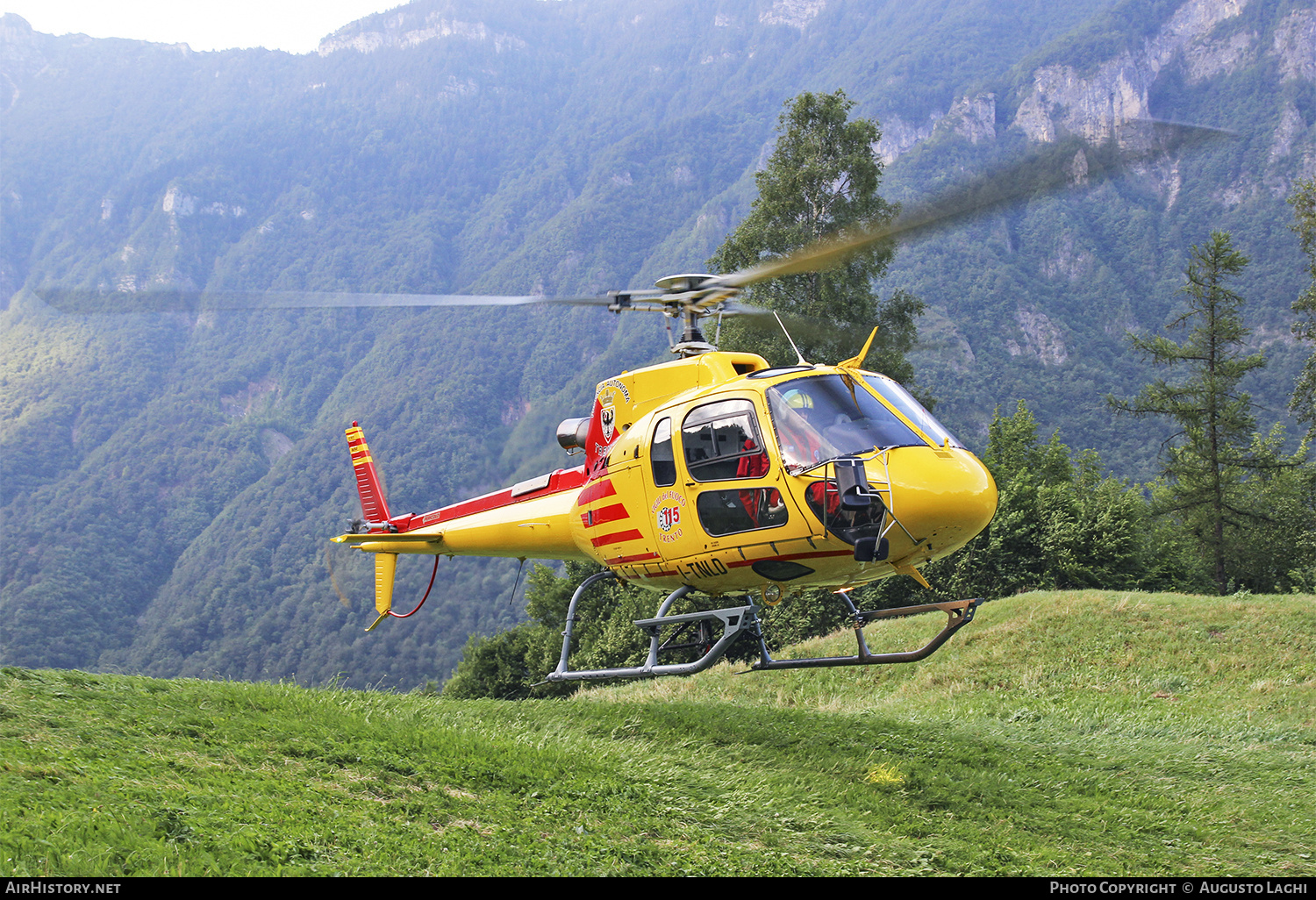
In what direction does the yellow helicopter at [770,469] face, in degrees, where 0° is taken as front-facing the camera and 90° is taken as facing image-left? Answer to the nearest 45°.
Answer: approximately 315°

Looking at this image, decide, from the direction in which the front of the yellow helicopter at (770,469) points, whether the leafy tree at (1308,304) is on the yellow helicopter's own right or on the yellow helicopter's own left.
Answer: on the yellow helicopter's own left

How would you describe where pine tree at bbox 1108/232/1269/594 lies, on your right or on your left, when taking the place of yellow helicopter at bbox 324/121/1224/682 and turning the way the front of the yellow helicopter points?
on your left

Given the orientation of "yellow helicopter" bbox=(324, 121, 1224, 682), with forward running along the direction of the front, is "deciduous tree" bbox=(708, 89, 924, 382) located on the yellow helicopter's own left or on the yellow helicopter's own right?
on the yellow helicopter's own left
